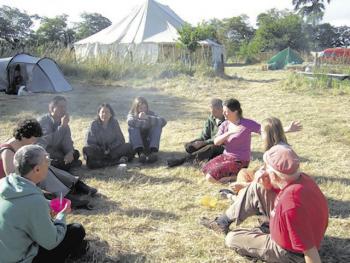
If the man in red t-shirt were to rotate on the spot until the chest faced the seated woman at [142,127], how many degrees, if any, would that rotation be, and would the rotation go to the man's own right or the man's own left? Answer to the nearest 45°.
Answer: approximately 45° to the man's own right

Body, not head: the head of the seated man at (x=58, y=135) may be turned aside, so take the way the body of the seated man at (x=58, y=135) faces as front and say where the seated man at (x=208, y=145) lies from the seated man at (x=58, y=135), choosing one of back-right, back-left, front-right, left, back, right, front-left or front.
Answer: front-left

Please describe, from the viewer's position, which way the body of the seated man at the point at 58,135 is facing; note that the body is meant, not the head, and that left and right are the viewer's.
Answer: facing the viewer and to the right of the viewer

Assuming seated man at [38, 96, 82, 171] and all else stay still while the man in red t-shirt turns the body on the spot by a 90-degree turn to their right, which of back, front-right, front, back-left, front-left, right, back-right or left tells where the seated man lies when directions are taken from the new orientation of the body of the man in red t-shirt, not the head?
front-left

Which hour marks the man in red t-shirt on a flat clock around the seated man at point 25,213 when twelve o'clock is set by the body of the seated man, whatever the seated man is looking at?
The man in red t-shirt is roughly at 2 o'clock from the seated man.

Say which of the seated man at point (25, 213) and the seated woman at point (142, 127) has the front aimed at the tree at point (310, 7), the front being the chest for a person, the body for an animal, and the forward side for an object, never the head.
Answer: the seated man

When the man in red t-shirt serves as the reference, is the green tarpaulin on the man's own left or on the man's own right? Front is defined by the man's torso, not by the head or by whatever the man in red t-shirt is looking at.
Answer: on the man's own right

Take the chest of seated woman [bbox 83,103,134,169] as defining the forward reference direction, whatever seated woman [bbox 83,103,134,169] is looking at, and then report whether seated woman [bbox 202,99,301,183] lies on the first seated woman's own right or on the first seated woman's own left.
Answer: on the first seated woman's own left

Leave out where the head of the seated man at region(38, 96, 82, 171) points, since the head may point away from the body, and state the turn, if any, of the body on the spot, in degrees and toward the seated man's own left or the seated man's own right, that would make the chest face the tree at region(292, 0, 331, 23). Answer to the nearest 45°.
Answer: approximately 90° to the seated man's own left

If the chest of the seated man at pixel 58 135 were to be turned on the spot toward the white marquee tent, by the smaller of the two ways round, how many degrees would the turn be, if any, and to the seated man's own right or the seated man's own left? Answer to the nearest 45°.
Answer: approximately 135° to the seated man's own left

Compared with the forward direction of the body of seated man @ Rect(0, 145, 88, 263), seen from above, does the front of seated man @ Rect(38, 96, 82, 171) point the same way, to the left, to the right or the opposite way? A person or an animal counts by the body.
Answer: to the right

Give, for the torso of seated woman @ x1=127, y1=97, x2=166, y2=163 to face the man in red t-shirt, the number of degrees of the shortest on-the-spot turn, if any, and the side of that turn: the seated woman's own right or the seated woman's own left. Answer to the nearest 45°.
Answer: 0° — they already face them

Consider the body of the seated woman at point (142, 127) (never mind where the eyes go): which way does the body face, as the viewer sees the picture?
toward the camera

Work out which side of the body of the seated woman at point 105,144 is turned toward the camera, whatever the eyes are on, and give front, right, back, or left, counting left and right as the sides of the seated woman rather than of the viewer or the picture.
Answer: front

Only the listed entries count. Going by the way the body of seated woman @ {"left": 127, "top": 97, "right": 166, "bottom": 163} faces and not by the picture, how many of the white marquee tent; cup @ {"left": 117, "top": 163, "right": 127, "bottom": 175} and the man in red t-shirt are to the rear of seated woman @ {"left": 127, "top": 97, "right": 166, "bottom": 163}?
1

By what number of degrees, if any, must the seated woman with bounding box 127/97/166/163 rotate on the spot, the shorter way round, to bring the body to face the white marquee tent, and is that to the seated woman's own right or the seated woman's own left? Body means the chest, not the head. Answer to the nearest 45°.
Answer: approximately 180°
